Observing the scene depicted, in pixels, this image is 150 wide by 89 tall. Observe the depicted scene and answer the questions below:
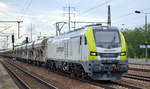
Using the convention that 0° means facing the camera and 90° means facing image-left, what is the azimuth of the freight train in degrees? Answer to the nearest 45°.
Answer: approximately 315°
